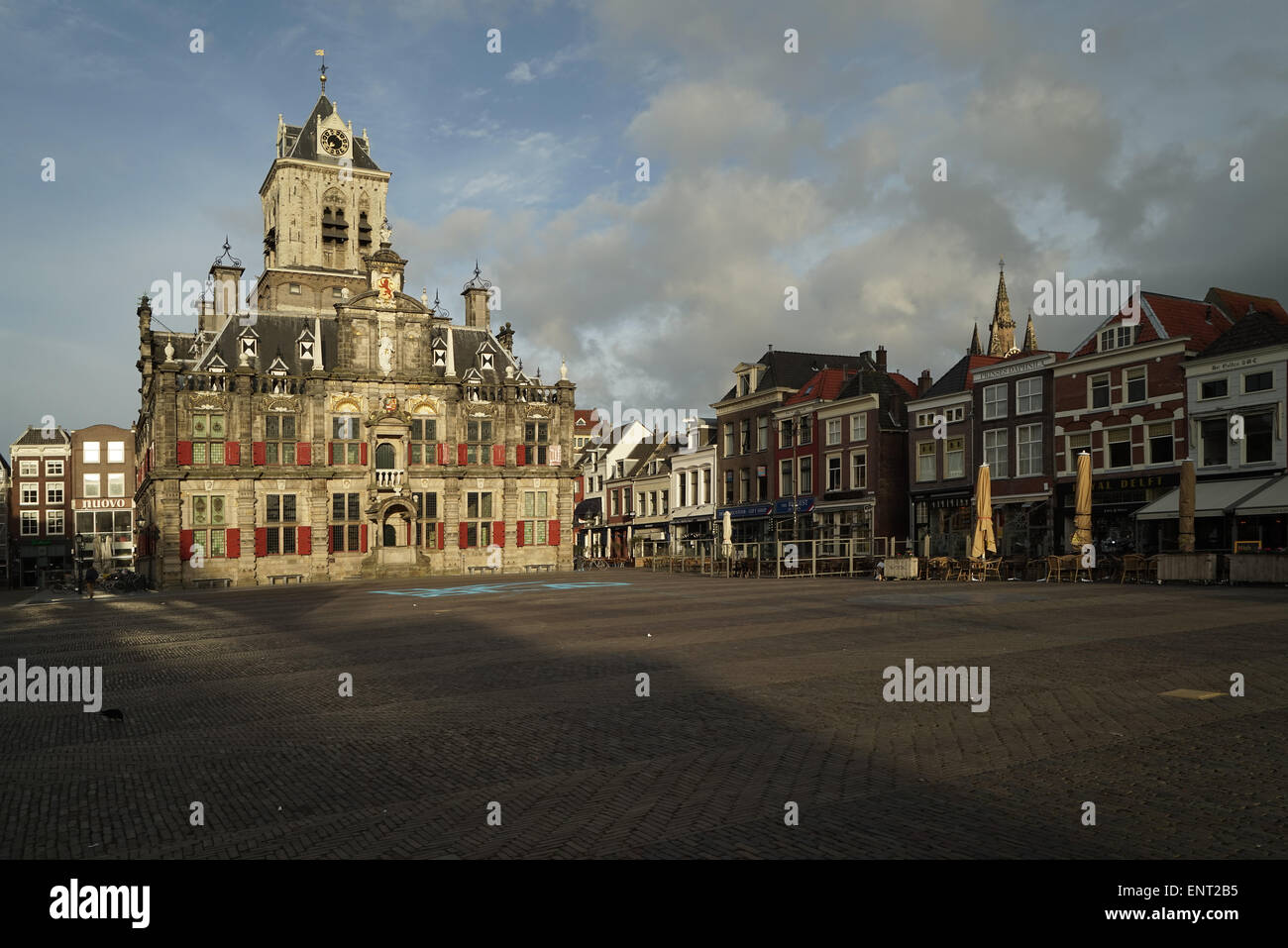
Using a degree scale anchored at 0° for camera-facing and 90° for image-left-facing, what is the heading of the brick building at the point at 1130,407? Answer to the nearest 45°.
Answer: approximately 45°
